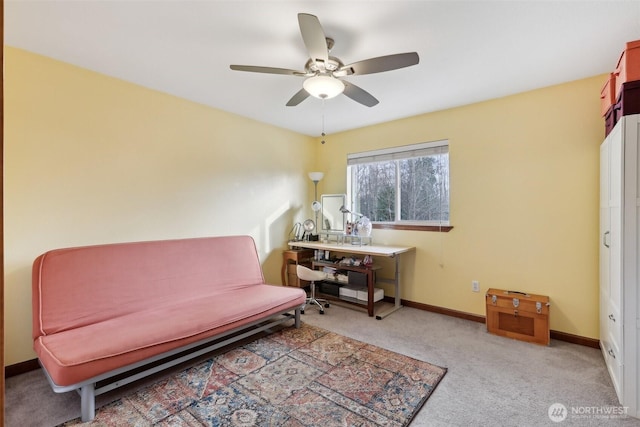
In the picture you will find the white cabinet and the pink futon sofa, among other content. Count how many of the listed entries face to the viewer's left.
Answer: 1

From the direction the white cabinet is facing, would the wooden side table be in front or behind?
in front

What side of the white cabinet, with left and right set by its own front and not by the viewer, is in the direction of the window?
front

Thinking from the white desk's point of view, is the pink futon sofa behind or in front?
in front

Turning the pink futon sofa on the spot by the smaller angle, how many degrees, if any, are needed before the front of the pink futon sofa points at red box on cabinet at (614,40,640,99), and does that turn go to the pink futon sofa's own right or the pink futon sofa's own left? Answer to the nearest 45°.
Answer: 0° — it already faces it

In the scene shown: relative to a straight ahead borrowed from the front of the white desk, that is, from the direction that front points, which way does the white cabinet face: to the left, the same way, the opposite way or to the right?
to the right

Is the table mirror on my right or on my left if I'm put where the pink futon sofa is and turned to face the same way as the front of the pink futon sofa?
on my left

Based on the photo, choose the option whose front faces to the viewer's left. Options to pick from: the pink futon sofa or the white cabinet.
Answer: the white cabinet

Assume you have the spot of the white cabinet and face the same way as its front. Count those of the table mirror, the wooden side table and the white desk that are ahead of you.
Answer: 3

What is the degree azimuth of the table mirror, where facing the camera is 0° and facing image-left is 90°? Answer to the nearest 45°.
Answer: approximately 45°

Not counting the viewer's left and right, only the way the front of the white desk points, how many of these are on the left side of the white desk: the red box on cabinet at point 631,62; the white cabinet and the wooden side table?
2

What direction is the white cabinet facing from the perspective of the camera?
to the viewer's left

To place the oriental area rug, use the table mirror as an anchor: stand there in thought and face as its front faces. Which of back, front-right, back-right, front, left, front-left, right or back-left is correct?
front-left

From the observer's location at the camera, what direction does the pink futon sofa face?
facing the viewer and to the right of the viewer
